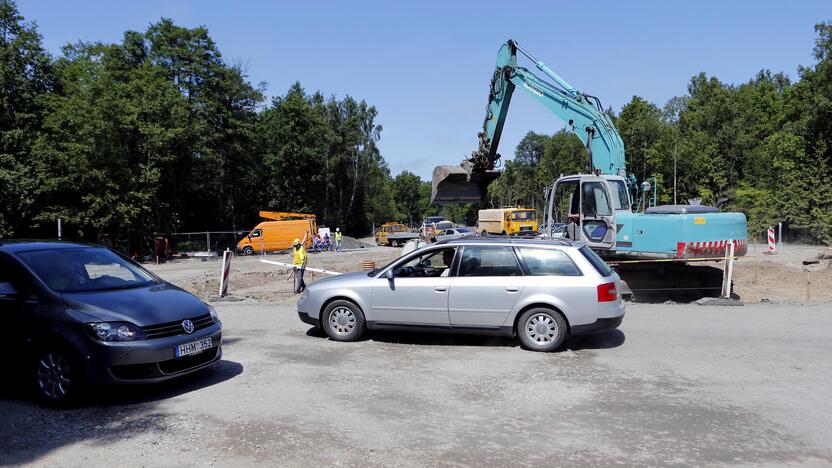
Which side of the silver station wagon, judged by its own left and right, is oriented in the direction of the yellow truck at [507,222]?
right

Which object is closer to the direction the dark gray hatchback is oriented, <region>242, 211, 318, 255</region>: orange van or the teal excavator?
the teal excavator

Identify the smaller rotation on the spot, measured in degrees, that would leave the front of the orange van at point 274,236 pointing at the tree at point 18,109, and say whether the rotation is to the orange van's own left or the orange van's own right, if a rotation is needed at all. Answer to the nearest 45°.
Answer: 0° — it already faces it

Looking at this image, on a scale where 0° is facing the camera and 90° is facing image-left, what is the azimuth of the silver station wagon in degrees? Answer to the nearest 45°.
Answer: approximately 90°

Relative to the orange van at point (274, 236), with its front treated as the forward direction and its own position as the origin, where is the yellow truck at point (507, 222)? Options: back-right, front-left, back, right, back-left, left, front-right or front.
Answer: back

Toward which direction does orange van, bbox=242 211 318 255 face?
to the viewer's left

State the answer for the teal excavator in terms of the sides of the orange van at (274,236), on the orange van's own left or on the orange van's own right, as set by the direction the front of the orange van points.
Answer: on the orange van's own left

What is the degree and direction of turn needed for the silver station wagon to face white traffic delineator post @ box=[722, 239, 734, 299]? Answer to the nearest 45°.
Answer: approximately 135° to its right

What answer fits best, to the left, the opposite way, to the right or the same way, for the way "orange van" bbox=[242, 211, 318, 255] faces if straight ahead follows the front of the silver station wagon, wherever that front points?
the same way

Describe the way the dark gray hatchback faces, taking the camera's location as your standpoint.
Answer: facing the viewer and to the right of the viewer

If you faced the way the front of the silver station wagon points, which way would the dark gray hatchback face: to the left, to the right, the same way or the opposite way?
the opposite way

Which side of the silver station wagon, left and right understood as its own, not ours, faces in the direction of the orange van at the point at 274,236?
right

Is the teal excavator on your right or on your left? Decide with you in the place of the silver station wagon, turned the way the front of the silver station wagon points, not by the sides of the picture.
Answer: on your right

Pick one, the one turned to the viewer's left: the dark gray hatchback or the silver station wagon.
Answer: the silver station wagon

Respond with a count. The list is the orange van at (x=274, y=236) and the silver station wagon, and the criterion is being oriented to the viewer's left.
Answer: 2

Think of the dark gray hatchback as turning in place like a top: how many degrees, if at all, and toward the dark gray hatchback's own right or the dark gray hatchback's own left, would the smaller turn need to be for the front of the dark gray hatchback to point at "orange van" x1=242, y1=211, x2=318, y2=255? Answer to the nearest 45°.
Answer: approximately 135° to the dark gray hatchback's own left

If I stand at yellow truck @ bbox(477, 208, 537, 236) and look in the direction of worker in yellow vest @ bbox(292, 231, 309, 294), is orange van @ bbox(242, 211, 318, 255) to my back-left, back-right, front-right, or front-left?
front-right
